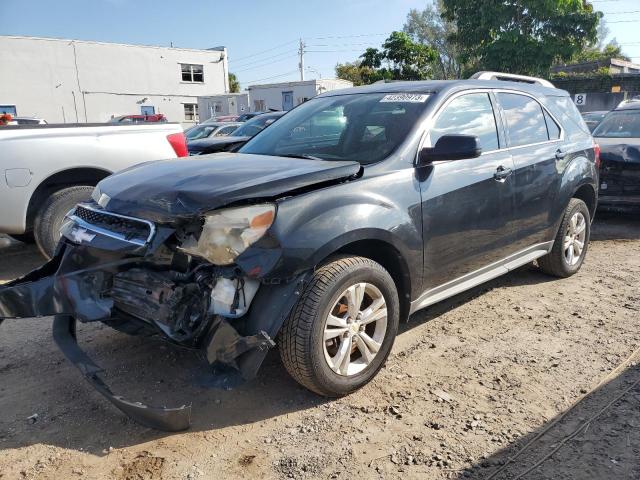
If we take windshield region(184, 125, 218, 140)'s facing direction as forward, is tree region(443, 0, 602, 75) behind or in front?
behind

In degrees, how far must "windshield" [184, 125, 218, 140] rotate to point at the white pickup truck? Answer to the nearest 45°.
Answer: approximately 45° to its left

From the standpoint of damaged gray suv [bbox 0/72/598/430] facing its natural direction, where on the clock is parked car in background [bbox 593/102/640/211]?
The parked car in background is roughly at 6 o'clock from the damaged gray suv.

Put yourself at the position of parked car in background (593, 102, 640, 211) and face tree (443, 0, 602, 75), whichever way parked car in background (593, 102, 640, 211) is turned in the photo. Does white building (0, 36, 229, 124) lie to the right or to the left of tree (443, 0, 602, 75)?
left

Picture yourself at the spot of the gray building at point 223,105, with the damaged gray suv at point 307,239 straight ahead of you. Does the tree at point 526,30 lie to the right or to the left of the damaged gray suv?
left

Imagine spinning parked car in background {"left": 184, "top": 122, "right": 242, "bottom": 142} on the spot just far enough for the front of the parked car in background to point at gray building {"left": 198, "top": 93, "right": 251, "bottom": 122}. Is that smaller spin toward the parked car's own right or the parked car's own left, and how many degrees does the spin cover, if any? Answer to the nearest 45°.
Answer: approximately 135° to the parked car's own right

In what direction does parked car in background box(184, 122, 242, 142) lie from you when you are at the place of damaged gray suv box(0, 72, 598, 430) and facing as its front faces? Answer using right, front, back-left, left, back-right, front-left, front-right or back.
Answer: back-right

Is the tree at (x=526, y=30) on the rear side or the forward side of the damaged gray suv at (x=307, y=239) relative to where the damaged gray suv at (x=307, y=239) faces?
on the rear side

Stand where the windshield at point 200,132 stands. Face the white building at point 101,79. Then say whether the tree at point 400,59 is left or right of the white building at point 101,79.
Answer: right
